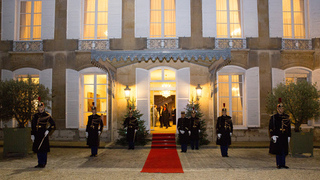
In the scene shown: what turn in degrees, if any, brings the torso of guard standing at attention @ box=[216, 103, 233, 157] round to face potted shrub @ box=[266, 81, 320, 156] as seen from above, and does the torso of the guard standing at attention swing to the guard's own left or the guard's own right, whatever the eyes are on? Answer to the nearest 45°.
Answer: approximately 90° to the guard's own left

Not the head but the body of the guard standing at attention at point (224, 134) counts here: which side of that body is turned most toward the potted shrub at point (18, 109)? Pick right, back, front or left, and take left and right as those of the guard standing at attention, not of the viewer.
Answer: right

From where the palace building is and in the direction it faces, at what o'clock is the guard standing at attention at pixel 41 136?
The guard standing at attention is roughly at 1 o'clock from the palace building.

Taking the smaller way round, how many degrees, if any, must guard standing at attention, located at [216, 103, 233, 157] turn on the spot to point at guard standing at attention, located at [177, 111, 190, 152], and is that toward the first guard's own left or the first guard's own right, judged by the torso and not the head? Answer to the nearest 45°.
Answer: approximately 135° to the first guard's own right

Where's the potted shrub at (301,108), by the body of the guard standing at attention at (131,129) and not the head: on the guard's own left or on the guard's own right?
on the guard's own left

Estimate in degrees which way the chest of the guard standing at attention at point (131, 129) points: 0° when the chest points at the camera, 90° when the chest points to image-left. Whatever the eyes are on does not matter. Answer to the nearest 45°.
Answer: approximately 0°
